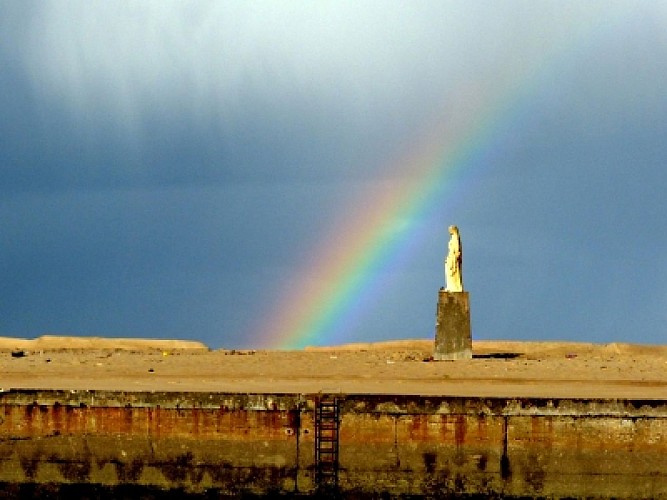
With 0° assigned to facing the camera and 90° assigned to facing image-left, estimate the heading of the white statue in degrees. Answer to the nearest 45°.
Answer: approximately 45°

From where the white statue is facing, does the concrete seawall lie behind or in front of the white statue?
in front
